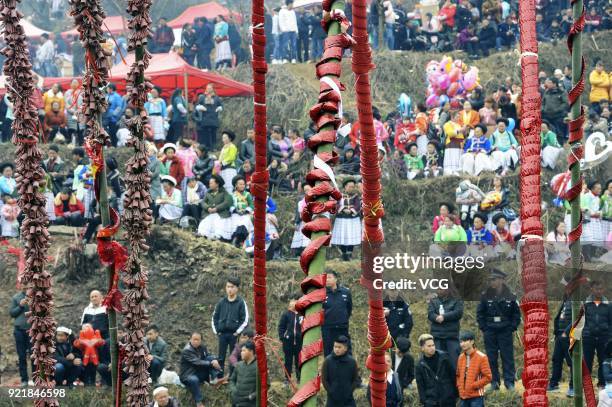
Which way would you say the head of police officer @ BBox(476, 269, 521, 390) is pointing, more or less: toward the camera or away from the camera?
toward the camera

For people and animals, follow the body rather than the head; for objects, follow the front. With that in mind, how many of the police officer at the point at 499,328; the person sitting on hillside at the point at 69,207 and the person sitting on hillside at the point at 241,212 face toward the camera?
3

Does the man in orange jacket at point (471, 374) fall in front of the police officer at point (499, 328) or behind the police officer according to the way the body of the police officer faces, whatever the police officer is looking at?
in front

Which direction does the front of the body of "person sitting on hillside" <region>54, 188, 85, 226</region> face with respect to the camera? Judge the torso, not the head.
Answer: toward the camera

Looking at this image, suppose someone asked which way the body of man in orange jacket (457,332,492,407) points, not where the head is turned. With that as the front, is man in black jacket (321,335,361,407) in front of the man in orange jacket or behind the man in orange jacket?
in front

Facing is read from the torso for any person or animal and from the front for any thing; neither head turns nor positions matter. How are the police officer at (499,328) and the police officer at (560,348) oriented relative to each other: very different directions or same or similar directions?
same or similar directions

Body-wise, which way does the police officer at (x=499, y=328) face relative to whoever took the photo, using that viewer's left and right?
facing the viewer

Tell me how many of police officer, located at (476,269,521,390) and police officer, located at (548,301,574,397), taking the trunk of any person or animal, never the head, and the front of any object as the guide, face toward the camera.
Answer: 2

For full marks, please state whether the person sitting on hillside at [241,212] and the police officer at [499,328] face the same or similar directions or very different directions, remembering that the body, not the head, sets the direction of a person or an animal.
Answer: same or similar directions

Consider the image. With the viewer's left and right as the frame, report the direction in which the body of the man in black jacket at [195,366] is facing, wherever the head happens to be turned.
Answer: facing the viewer and to the right of the viewer
